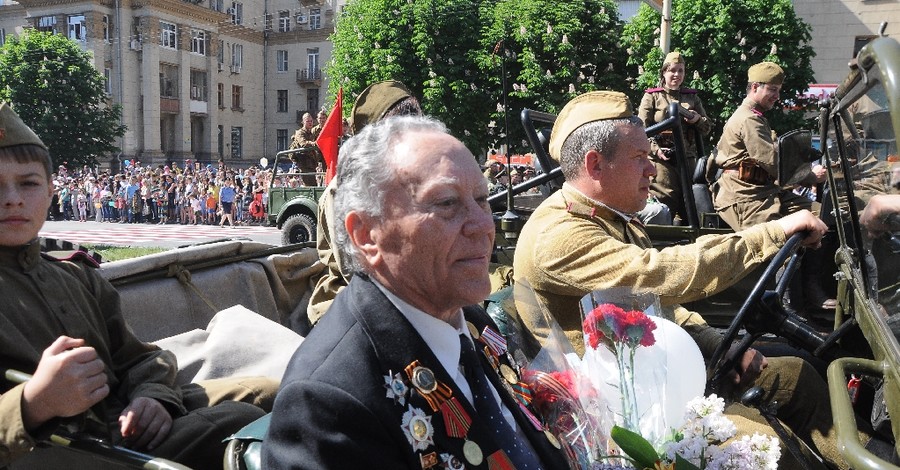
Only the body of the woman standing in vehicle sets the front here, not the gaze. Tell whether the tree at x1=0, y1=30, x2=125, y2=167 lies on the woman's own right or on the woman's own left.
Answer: on the woman's own right

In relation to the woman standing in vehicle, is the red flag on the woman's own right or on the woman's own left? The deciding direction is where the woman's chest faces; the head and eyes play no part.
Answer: on the woman's own right

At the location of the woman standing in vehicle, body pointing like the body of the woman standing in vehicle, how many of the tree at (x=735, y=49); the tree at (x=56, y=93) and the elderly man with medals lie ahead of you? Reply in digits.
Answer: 1

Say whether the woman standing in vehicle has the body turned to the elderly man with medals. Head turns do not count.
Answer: yes

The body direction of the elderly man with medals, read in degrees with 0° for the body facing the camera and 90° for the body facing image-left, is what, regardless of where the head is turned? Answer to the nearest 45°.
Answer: approximately 315°

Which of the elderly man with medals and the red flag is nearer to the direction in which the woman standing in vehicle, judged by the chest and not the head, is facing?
the elderly man with medals

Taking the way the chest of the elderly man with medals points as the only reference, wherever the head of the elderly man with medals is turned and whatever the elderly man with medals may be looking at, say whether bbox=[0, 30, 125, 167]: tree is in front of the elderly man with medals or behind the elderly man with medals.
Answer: behind

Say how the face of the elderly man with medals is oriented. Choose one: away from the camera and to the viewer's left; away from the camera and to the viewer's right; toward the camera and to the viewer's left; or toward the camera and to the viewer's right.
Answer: toward the camera and to the viewer's right

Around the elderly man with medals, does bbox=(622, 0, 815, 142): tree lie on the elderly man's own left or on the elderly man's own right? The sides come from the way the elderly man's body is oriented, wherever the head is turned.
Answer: on the elderly man's own left

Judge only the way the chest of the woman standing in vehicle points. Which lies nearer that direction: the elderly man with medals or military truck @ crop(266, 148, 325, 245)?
the elderly man with medals
